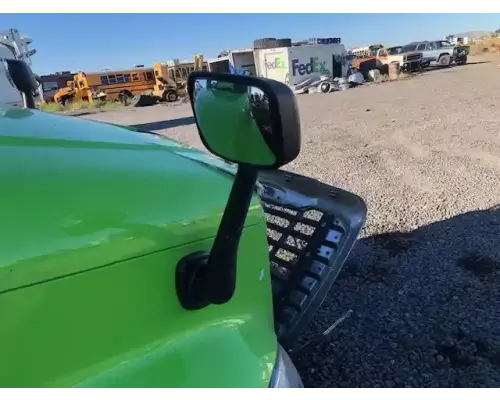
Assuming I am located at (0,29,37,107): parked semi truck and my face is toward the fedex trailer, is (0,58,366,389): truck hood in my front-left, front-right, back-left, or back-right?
back-right

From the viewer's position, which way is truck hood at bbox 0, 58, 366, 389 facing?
facing away from the viewer and to the right of the viewer
